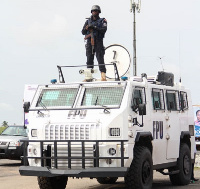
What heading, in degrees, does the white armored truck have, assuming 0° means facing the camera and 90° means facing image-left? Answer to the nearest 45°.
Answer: approximately 45°
